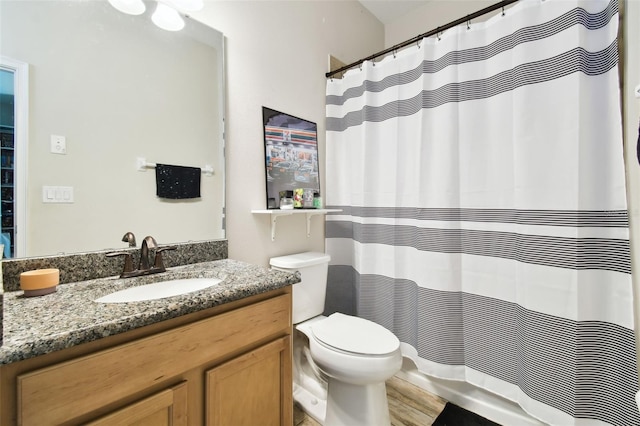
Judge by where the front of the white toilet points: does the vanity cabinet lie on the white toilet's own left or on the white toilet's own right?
on the white toilet's own right

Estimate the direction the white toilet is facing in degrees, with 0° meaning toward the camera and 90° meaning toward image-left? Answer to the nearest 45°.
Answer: approximately 315°

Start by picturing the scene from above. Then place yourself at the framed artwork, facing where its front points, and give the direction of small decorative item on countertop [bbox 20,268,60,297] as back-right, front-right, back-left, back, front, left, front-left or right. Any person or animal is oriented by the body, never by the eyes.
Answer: right
